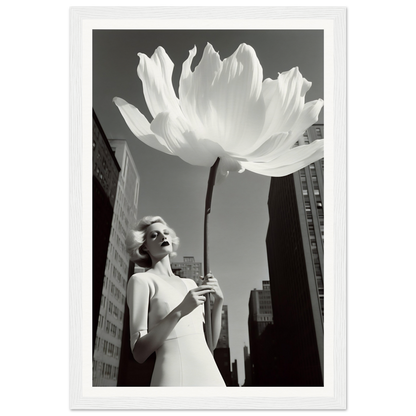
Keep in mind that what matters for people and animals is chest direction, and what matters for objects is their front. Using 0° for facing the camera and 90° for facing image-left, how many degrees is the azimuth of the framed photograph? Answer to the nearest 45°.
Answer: approximately 0°
